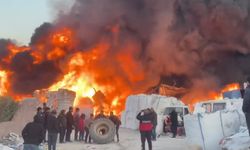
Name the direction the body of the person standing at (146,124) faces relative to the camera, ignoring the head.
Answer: away from the camera

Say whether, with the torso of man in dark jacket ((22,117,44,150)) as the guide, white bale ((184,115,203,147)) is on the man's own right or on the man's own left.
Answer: on the man's own right

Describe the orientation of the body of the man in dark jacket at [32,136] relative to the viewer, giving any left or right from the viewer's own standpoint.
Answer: facing away from the viewer

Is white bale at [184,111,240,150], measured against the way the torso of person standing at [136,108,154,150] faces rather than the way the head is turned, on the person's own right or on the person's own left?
on the person's own right

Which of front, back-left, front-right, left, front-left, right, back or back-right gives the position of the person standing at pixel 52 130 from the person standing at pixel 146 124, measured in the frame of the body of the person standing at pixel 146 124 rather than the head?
left

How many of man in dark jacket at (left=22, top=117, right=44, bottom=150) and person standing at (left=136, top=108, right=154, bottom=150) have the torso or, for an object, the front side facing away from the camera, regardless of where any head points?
2
